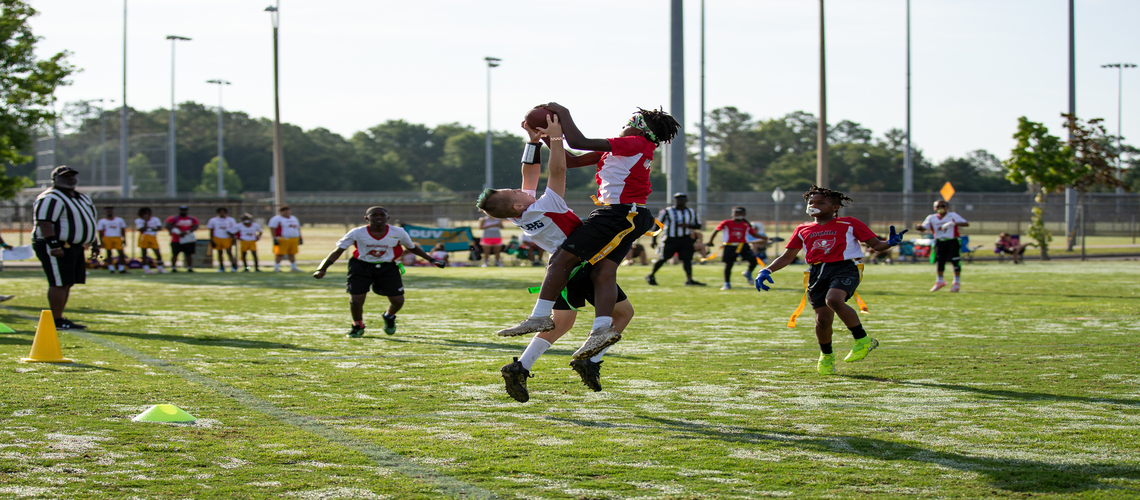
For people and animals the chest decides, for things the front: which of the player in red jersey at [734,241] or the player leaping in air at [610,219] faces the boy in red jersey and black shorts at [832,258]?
the player in red jersey

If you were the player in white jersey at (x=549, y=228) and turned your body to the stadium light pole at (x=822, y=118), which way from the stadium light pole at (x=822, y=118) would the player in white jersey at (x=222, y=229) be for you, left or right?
left

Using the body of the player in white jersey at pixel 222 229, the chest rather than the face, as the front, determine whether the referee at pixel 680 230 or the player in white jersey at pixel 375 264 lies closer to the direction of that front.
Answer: the player in white jersey

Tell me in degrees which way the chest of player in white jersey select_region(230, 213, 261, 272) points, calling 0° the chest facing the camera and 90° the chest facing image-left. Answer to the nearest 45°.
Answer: approximately 0°

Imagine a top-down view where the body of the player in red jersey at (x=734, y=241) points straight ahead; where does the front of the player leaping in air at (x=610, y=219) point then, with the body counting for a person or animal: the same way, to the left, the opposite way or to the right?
to the right

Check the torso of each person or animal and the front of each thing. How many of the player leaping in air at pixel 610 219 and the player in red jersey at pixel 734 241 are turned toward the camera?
1

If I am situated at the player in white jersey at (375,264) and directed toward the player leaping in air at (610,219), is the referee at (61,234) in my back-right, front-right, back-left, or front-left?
back-right

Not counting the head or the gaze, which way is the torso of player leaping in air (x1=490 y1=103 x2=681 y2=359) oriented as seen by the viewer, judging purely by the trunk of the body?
to the viewer's left

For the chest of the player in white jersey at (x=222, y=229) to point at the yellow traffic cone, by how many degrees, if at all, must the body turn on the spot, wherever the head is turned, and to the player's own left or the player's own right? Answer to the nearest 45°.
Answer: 0° — they already face it

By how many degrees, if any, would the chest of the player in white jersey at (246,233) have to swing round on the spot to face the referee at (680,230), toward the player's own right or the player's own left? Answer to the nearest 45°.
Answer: approximately 45° to the player's own left
